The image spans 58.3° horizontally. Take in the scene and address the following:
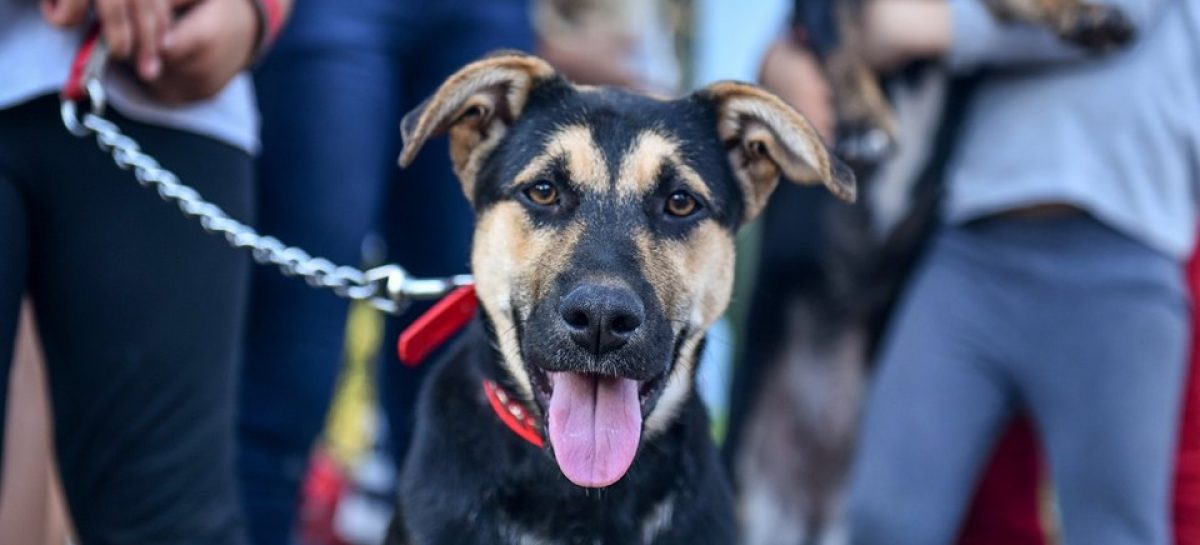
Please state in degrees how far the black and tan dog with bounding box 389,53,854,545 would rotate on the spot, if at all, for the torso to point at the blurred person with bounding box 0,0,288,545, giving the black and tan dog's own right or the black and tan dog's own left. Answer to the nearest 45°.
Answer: approximately 90° to the black and tan dog's own right

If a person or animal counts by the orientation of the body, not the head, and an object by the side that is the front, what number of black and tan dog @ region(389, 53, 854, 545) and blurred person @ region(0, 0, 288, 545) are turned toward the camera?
2

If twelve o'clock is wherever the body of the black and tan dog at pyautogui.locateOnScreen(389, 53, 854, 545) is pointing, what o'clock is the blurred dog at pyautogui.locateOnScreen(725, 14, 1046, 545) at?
The blurred dog is roughly at 7 o'clock from the black and tan dog.

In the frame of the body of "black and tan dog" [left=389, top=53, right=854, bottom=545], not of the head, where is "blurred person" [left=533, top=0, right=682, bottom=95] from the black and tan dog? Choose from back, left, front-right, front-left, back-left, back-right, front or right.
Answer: back

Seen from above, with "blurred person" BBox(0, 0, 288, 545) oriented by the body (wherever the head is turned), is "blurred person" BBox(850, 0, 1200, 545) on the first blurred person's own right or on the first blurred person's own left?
on the first blurred person's own left

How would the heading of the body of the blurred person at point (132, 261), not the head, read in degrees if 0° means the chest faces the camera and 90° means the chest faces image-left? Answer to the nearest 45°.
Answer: approximately 0°

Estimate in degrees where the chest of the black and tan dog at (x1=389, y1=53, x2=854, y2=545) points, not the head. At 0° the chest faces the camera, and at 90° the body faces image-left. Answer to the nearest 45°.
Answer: approximately 0°
